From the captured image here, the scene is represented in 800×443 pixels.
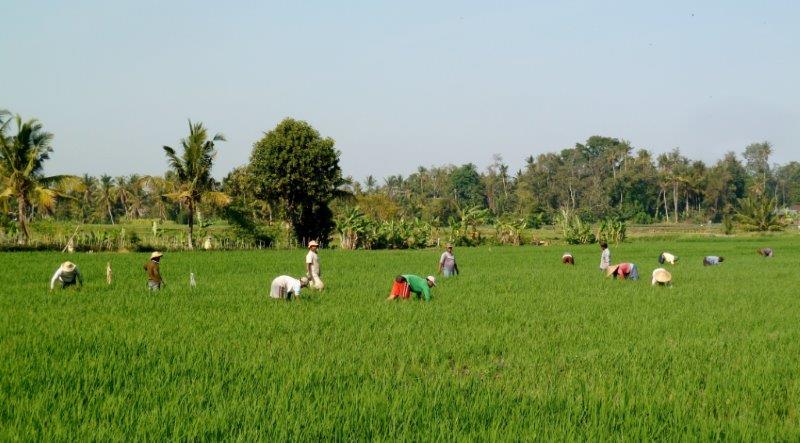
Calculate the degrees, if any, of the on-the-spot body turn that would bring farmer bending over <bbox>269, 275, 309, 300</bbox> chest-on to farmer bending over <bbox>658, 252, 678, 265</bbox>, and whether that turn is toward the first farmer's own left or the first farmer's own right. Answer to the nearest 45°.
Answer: approximately 45° to the first farmer's own left

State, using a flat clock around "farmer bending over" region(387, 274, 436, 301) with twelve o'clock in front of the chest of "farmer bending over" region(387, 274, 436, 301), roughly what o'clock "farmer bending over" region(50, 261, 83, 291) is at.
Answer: "farmer bending over" region(50, 261, 83, 291) is roughly at 6 o'clock from "farmer bending over" region(387, 274, 436, 301).

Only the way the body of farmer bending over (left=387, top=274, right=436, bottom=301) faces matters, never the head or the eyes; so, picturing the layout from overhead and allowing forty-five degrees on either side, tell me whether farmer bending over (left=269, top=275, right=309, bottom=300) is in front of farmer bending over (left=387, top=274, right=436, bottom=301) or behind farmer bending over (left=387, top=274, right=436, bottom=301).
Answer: behind

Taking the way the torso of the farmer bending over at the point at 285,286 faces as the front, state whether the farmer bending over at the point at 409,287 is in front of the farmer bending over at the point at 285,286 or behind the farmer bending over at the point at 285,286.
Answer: in front

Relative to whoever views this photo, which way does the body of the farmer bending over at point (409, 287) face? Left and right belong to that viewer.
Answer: facing to the right of the viewer

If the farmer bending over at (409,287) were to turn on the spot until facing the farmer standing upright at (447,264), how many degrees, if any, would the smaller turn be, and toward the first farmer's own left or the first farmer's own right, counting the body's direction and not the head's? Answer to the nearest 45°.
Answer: approximately 90° to the first farmer's own left

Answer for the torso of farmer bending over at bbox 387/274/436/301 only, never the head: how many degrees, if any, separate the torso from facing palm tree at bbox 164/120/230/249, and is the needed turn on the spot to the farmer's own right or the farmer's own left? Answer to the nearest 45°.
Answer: approximately 135° to the farmer's own left

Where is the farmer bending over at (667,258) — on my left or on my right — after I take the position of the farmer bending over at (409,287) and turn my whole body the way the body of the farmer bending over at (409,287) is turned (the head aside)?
on my left

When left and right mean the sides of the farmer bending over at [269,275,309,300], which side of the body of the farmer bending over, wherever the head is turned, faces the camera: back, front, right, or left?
right

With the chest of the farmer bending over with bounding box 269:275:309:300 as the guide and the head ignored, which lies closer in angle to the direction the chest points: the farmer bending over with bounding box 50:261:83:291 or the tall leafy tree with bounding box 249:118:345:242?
the tall leafy tree
